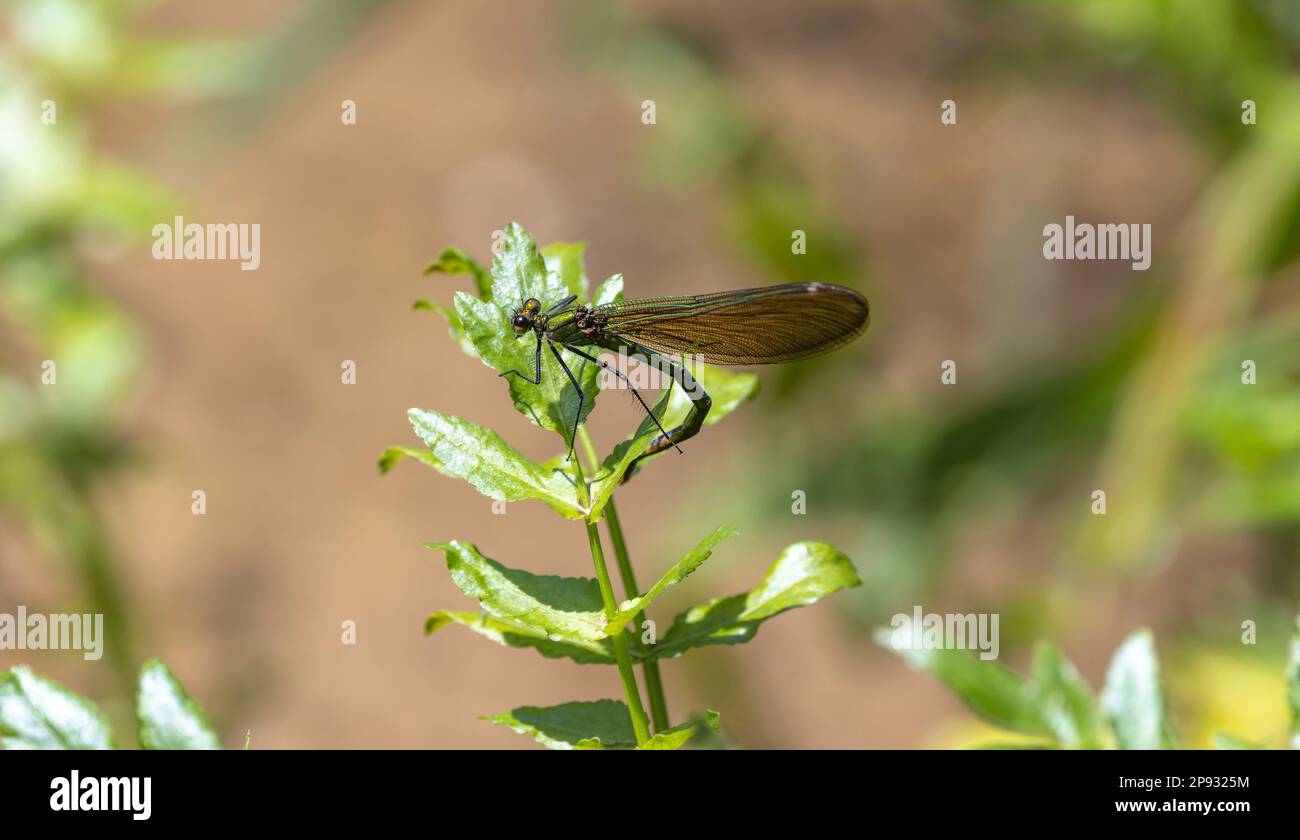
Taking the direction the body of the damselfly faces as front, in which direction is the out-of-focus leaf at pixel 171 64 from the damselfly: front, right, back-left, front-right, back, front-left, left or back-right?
front-right

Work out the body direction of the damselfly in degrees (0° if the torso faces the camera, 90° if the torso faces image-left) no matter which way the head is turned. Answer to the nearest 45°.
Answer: approximately 90°
